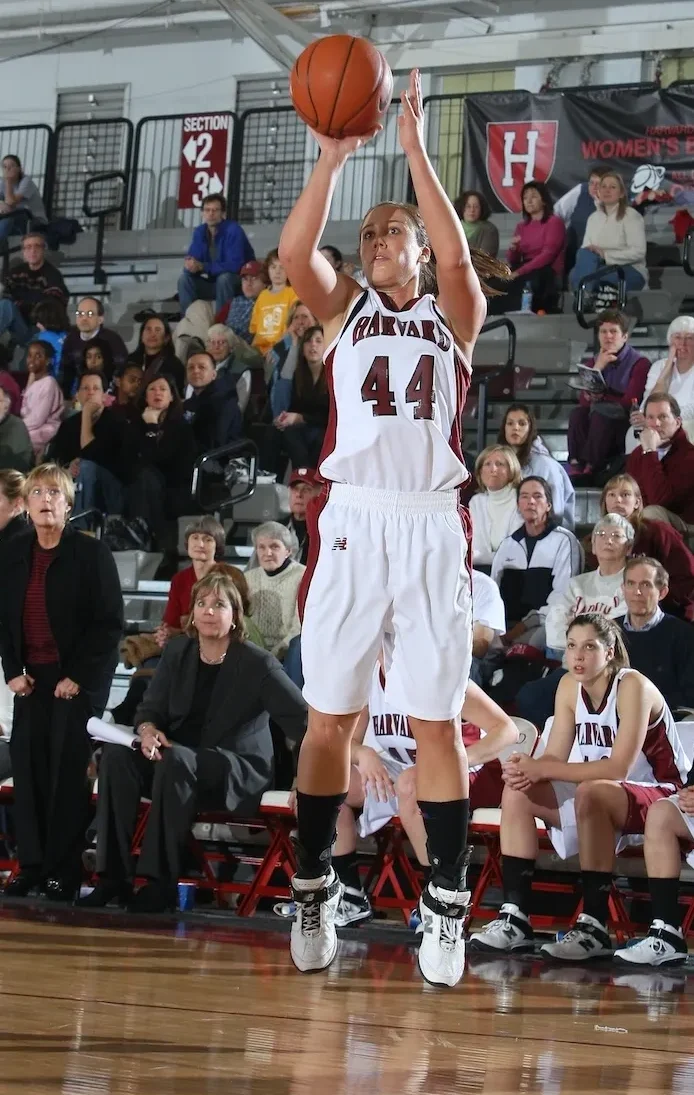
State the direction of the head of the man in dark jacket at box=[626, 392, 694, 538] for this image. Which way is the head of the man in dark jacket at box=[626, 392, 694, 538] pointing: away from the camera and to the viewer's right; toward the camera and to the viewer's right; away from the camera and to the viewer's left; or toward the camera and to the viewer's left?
toward the camera and to the viewer's left

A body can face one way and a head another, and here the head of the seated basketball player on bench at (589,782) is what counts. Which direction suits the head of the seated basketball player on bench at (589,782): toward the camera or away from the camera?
toward the camera

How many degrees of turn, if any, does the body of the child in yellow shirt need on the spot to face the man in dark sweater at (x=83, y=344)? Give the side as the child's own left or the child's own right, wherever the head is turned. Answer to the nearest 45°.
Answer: approximately 90° to the child's own right

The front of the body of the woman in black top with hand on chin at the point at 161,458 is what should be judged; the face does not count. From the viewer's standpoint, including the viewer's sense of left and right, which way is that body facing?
facing the viewer

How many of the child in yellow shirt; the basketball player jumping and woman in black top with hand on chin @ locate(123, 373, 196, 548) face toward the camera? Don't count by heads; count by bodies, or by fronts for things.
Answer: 3

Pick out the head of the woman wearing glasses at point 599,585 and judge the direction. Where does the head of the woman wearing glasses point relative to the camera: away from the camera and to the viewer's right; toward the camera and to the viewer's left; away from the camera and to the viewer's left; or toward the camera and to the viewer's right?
toward the camera and to the viewer's left

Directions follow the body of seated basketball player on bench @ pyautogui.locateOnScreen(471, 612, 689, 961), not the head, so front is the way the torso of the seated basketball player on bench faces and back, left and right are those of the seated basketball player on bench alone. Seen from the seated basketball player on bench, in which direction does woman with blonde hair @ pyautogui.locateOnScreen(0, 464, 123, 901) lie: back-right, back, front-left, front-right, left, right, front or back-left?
front-right

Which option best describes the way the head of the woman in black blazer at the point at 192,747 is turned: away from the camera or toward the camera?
toward the camera

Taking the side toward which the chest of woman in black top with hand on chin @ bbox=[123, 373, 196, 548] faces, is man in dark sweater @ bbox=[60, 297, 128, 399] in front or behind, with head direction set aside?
behind

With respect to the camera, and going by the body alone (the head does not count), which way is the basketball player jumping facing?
toward the camera
